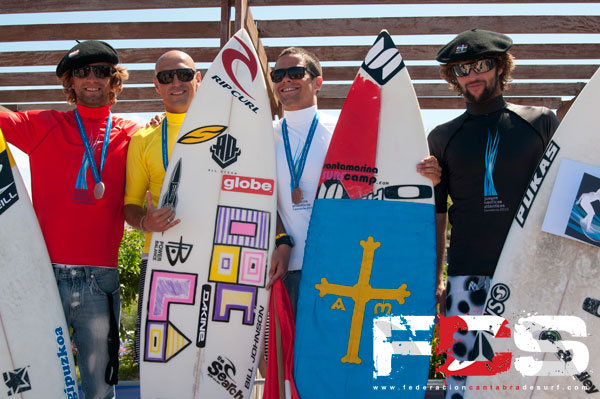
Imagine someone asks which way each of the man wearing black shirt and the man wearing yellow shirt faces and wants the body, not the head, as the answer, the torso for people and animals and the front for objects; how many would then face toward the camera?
2

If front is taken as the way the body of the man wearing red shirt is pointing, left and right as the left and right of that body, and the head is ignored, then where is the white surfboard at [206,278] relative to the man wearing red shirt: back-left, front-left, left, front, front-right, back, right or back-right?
left

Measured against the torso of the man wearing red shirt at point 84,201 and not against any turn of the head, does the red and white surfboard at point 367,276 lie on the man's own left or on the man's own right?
on the man's own left

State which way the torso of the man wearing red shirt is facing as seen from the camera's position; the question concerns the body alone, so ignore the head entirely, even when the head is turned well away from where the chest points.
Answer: toward the camera

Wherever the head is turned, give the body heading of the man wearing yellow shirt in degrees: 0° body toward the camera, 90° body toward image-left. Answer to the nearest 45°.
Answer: approximately 0°

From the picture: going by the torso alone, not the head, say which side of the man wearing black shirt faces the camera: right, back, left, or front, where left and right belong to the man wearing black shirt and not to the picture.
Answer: front

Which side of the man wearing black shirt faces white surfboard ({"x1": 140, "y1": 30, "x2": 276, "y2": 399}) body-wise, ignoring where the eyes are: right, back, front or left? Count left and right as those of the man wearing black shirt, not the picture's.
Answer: right

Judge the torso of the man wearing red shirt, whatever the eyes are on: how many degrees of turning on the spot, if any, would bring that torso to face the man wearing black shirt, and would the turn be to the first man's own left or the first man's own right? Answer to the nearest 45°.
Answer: approximately 45° to the first man's own left

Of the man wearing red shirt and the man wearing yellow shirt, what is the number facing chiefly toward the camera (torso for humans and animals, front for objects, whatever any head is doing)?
2
